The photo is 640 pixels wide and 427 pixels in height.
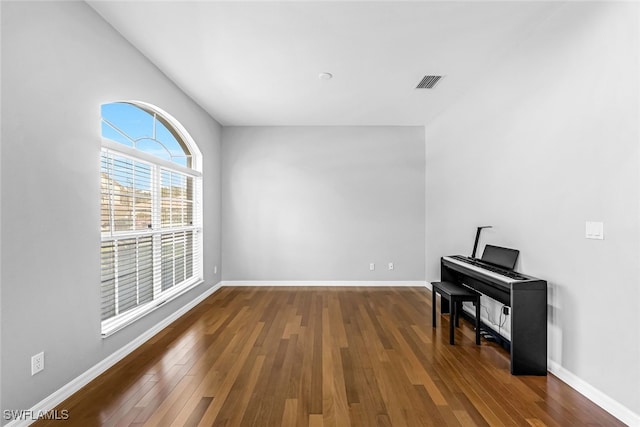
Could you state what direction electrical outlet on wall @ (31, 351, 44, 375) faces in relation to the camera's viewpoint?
facing the viewer and to the right of the viewer

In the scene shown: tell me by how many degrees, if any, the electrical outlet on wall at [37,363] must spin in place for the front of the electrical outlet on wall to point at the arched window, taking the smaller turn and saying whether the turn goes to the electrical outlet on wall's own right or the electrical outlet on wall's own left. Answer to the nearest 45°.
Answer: approximately 90° to the electrical outlet on wall's own left

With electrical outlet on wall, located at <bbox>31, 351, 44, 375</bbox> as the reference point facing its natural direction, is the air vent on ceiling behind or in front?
in front

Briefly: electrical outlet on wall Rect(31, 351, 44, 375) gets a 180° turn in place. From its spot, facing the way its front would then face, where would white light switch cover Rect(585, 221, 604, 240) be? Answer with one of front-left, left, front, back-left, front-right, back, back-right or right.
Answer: back

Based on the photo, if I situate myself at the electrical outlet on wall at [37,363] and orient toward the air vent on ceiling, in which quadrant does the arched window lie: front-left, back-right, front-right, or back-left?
front-left
